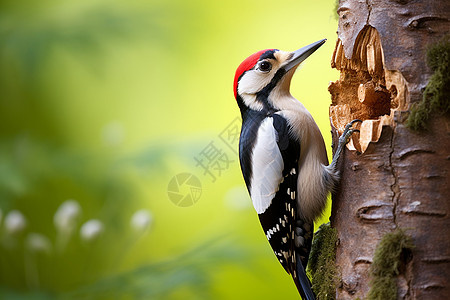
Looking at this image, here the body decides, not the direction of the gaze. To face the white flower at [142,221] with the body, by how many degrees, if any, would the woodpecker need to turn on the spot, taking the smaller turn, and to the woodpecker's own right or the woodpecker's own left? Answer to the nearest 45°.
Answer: approximately 135° to the woodpecker's own left

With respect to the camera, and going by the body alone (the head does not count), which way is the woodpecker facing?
to the viewer's right
